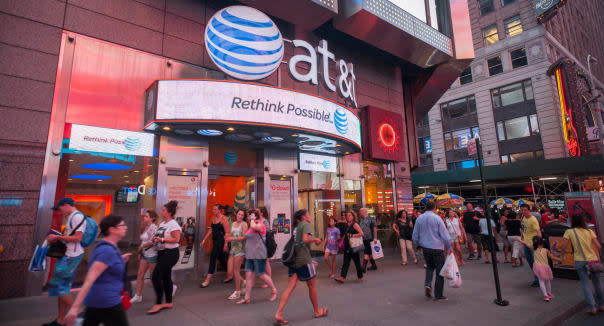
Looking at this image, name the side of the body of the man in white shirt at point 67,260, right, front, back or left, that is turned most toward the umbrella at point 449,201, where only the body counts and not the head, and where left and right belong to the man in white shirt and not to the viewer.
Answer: back

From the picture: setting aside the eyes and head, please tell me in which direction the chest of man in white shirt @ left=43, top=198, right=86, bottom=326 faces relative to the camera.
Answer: to the viewer's left

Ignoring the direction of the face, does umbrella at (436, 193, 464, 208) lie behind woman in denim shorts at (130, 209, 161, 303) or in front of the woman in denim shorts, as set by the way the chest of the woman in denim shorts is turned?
behind

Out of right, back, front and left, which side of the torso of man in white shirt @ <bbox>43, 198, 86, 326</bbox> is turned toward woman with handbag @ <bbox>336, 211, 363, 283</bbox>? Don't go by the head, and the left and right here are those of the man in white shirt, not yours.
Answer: back

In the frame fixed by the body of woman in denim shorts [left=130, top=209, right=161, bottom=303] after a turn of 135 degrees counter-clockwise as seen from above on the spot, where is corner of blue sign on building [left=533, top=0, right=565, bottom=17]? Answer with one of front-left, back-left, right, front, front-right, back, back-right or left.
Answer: front-left

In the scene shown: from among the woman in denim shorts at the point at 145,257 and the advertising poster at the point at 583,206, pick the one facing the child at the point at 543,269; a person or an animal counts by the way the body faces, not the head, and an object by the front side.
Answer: the advertising poster

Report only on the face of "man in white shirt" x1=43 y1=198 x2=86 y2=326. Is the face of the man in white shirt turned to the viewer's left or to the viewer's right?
to the viewer's left
